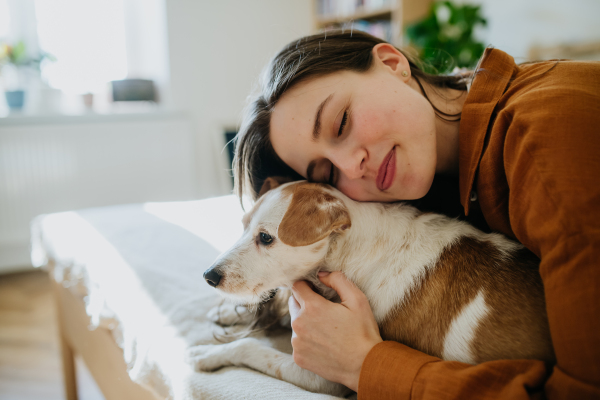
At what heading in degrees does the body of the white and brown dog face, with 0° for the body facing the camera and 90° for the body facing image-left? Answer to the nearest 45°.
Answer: approximately 90°

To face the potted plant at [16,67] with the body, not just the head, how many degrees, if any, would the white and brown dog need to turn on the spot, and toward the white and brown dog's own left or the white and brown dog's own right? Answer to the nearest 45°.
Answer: approximately 45° to the white and brown dog's own right

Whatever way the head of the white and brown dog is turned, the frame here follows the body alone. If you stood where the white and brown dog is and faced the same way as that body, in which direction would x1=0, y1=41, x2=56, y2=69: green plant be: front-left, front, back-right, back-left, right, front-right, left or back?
front-right

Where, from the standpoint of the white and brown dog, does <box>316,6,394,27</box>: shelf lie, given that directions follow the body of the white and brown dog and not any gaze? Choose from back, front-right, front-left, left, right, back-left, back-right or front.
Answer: right

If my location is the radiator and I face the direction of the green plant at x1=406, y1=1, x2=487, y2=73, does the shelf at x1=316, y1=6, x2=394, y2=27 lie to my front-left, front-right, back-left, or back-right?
front-left

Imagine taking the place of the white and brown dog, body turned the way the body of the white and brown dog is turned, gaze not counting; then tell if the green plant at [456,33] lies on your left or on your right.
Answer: on your right
